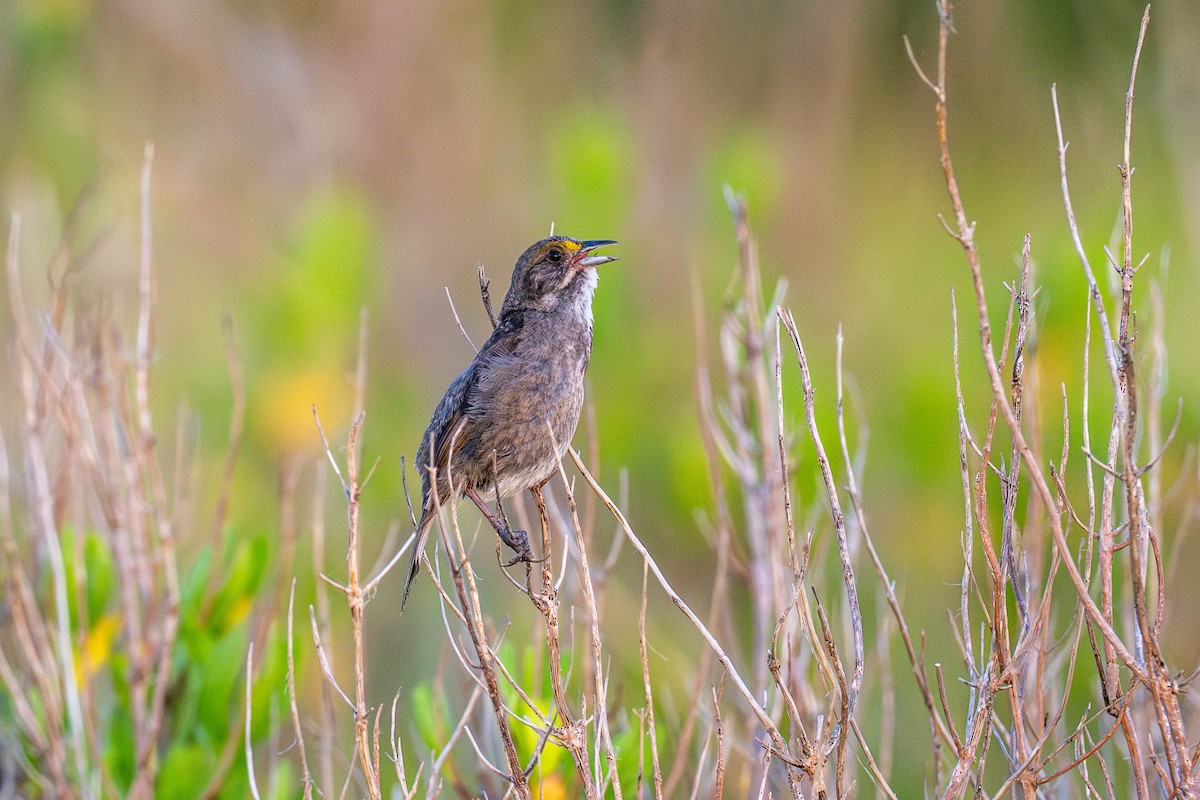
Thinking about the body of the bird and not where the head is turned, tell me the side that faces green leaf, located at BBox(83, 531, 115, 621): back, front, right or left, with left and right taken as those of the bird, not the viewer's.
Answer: back

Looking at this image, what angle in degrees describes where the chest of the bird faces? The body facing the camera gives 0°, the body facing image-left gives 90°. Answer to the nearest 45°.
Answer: approximately 270°
